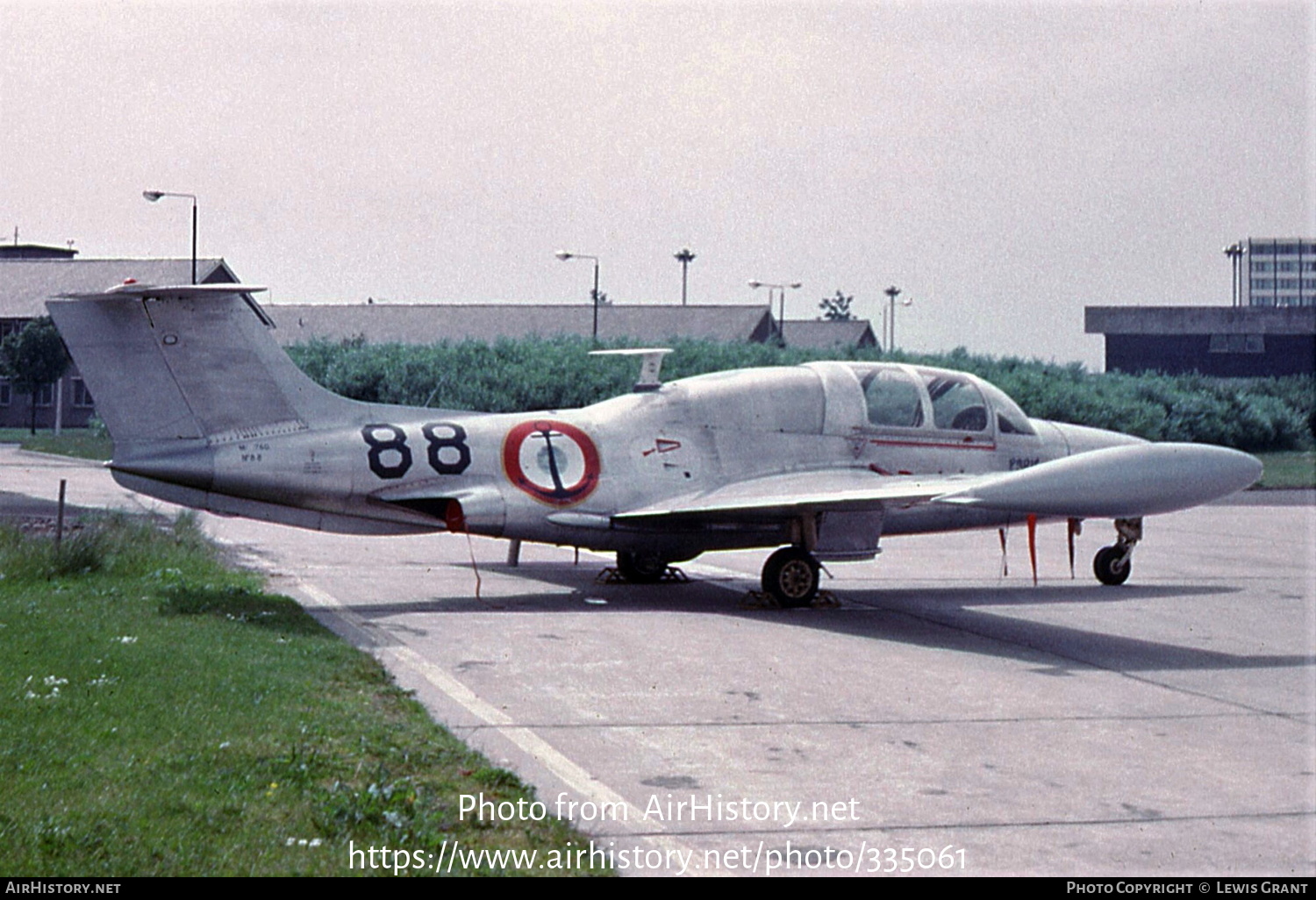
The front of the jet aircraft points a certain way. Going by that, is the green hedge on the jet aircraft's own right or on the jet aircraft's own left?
on the jet aircraft's own left

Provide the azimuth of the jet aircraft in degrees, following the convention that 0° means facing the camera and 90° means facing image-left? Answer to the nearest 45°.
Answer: approximately 225°

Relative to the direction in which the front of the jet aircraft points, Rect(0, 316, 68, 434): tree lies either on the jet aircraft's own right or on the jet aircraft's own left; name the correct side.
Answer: on the jet aircraft's own left
